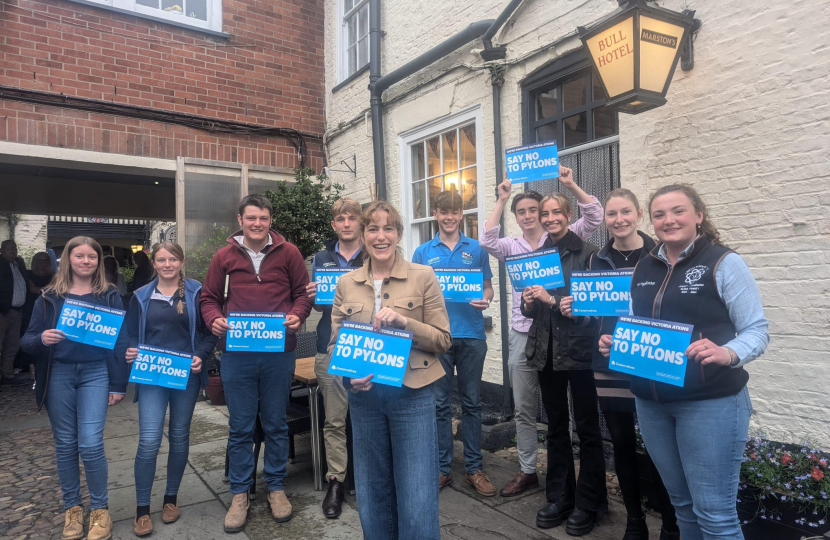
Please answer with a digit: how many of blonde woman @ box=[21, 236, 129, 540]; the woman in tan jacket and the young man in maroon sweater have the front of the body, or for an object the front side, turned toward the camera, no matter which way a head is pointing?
3

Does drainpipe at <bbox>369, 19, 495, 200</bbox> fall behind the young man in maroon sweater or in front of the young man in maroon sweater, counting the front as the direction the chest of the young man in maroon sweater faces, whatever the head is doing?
behind

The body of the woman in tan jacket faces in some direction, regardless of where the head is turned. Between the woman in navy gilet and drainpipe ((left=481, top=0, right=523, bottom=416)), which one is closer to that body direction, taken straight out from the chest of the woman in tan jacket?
the woman in navy gilet

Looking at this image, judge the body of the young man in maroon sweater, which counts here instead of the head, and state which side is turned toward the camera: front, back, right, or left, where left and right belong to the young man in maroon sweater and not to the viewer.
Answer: front

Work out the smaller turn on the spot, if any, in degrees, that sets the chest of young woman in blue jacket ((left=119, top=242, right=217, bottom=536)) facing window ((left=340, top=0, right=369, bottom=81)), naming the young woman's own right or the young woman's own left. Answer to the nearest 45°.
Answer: approximately 135° to the young woman's own left

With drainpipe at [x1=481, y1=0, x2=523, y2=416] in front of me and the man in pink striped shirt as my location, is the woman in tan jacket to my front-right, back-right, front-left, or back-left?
back-left

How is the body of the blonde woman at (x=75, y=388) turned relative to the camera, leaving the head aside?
toward the camera

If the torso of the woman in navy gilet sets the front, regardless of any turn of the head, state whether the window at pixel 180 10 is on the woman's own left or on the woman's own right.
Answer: on the woman's own right

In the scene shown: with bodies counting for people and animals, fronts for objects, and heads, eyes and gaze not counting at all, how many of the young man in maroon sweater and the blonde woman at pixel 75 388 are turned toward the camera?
2

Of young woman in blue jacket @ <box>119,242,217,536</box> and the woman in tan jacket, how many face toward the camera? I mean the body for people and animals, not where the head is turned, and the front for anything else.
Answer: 2

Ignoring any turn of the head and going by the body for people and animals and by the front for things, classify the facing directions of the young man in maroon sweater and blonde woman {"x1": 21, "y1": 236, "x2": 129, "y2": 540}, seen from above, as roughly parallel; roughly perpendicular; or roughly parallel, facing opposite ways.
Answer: roughly parallel
